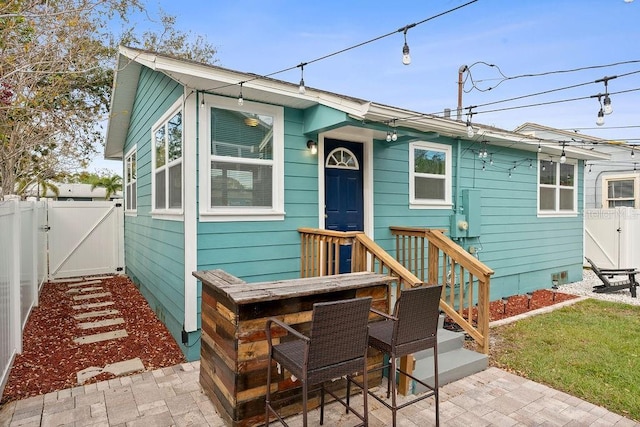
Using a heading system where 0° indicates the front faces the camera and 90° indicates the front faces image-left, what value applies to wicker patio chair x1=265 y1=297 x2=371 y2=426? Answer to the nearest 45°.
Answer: approximately 135°

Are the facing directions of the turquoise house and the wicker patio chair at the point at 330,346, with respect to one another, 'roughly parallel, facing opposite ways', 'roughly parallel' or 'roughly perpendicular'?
roughly parallel, facing opposite ways

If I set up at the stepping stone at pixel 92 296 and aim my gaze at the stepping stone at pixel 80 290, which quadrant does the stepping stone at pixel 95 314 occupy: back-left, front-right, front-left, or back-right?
back-left

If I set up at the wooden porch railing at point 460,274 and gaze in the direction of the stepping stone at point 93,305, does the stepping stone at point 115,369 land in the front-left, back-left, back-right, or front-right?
front-left

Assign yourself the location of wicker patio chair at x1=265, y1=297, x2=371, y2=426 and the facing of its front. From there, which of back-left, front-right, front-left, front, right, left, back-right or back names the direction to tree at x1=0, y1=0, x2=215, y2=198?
front

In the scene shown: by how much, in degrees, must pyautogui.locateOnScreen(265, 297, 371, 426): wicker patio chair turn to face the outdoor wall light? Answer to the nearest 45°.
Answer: approximately 45° to its right

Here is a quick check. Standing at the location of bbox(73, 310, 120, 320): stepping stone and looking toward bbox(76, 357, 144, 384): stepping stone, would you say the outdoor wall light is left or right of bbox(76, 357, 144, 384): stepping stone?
left

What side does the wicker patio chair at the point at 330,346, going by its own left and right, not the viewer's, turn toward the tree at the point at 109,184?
front

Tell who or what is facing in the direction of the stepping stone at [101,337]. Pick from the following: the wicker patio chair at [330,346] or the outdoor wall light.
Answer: the wicker patio chair

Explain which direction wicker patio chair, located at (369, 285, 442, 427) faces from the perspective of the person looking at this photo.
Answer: facing away from the viewer and to the left of the viewer

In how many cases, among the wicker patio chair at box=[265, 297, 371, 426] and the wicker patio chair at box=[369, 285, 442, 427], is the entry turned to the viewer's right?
0

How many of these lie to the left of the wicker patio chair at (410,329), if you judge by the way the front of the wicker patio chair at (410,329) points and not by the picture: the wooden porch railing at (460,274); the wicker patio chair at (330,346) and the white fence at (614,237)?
1

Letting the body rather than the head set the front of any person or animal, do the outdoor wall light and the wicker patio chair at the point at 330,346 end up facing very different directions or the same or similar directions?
very different directions

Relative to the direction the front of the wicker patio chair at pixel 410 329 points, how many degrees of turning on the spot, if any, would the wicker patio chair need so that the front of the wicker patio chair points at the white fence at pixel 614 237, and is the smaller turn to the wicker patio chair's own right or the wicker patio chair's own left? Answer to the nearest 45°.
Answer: approximately 90° to the wicker patio chair's own right

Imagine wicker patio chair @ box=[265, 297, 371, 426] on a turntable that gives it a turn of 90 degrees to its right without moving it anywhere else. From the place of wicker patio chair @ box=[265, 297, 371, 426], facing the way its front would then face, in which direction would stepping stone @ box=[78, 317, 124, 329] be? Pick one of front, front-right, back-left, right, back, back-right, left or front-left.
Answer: left

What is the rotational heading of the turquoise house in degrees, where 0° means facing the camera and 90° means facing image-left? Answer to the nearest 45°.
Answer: approximately 315°

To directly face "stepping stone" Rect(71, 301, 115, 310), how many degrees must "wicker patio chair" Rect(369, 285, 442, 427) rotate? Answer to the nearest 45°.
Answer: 0° — it already faces it

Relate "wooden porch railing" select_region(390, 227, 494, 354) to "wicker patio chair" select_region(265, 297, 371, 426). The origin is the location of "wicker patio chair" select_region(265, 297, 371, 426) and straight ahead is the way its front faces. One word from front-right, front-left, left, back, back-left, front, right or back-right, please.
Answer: right

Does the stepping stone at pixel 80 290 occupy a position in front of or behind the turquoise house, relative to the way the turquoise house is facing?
behind
